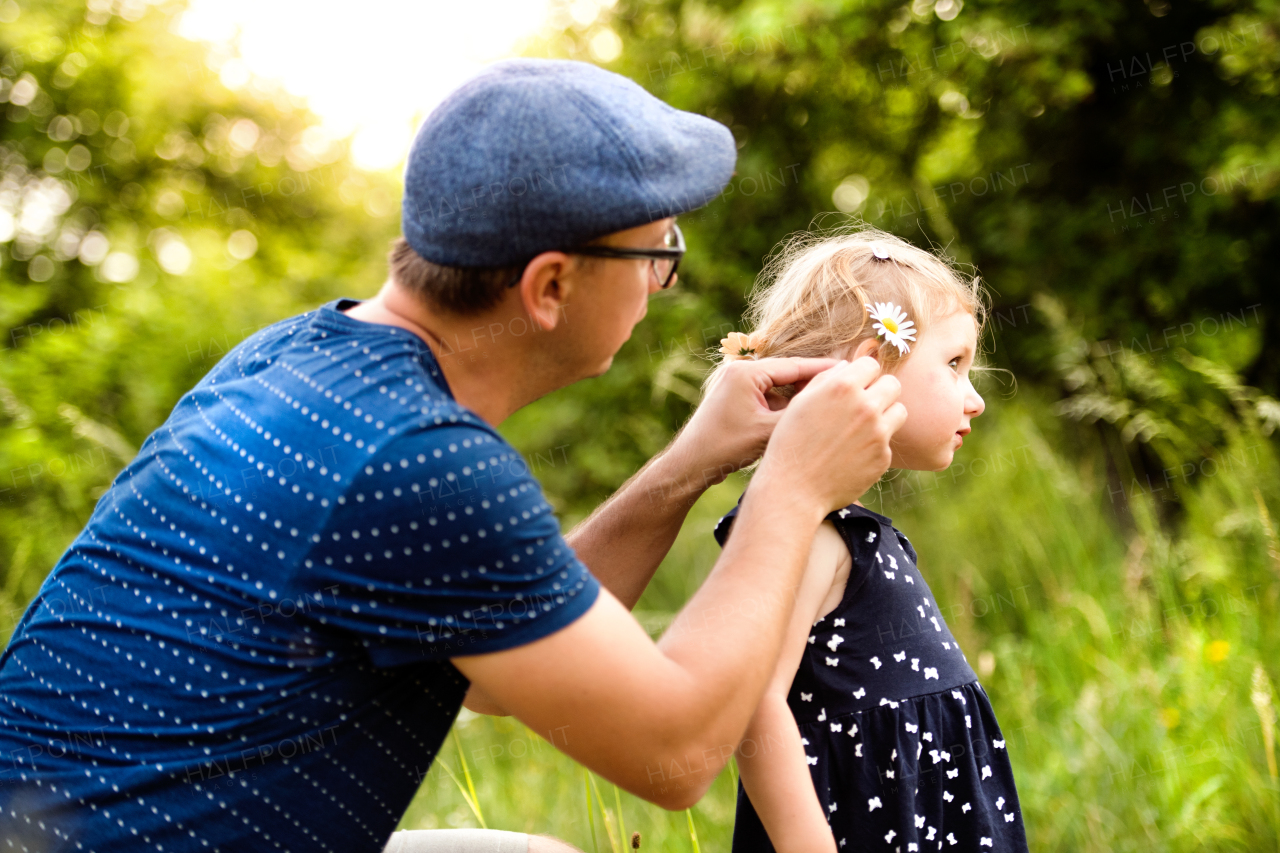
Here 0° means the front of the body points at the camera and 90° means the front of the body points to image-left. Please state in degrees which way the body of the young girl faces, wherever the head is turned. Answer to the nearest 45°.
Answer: approximately 270°

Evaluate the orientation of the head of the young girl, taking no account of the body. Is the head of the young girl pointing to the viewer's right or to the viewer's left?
to the viewer's right
